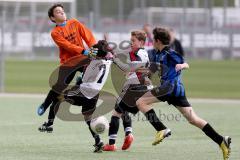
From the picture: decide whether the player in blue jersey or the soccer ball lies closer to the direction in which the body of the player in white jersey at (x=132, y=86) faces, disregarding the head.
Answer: the soccer ball

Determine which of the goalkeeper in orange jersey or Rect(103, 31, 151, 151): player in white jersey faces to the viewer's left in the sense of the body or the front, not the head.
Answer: the player in white jersey

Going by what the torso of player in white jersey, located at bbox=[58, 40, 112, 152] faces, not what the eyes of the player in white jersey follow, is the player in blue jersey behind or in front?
behind

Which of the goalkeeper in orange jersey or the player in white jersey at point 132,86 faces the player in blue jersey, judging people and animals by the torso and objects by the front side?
the goalkeeper in orange jersey

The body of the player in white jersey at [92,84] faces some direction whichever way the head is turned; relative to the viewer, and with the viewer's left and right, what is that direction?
facing away from the viewer and to the left of the viewer

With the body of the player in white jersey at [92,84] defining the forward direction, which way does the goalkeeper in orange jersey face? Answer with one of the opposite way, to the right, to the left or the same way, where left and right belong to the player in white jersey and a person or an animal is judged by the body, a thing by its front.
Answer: the opposite way

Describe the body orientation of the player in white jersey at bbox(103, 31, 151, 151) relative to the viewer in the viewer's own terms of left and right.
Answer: facing to the left of the viewer
